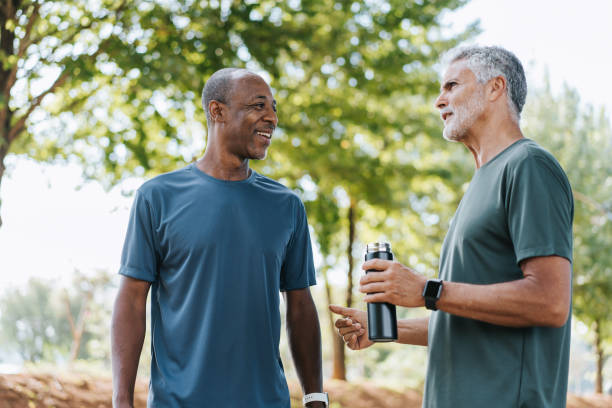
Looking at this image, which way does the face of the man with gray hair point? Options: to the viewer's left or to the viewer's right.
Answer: to the viewer's left

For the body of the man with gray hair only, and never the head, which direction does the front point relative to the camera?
to the viewer's left
